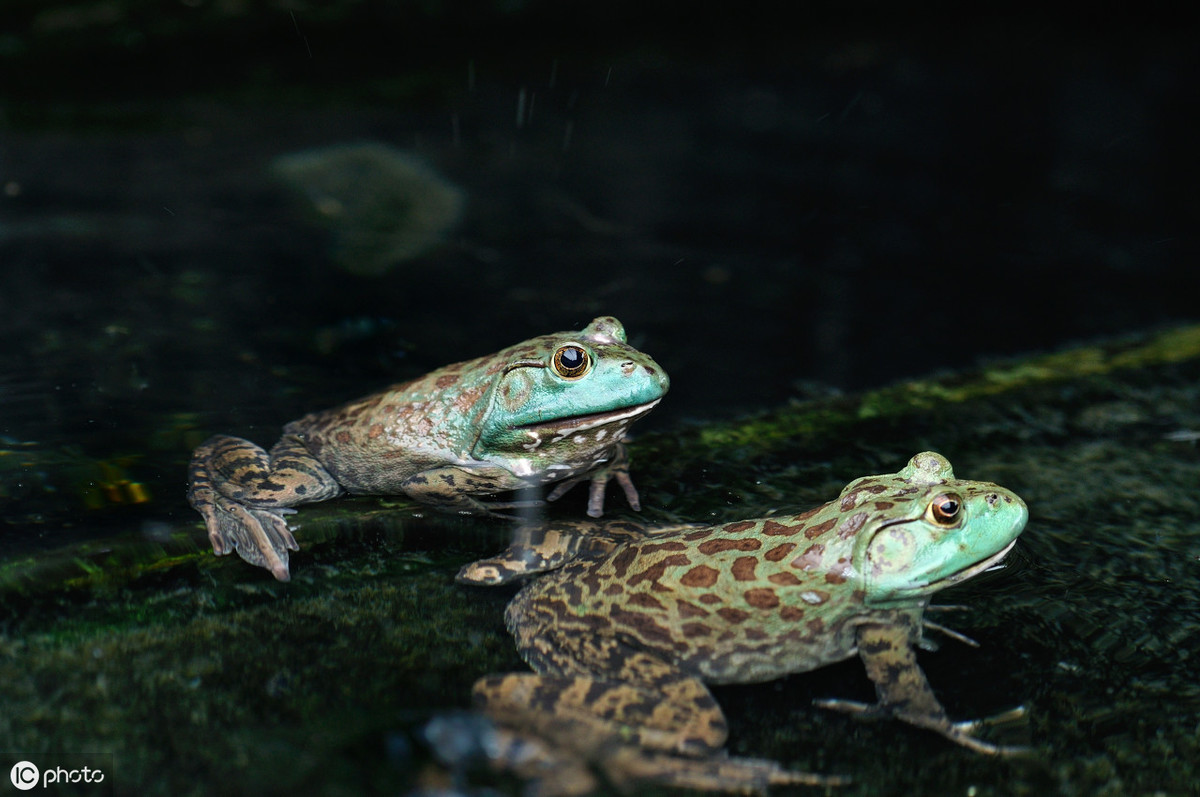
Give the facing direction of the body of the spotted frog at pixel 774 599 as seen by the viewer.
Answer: to the viewer's right

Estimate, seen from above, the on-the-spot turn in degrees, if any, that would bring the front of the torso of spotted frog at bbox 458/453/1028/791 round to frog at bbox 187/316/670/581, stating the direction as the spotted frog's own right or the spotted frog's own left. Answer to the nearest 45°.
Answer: approximately 135° to the spotted frog's own left
